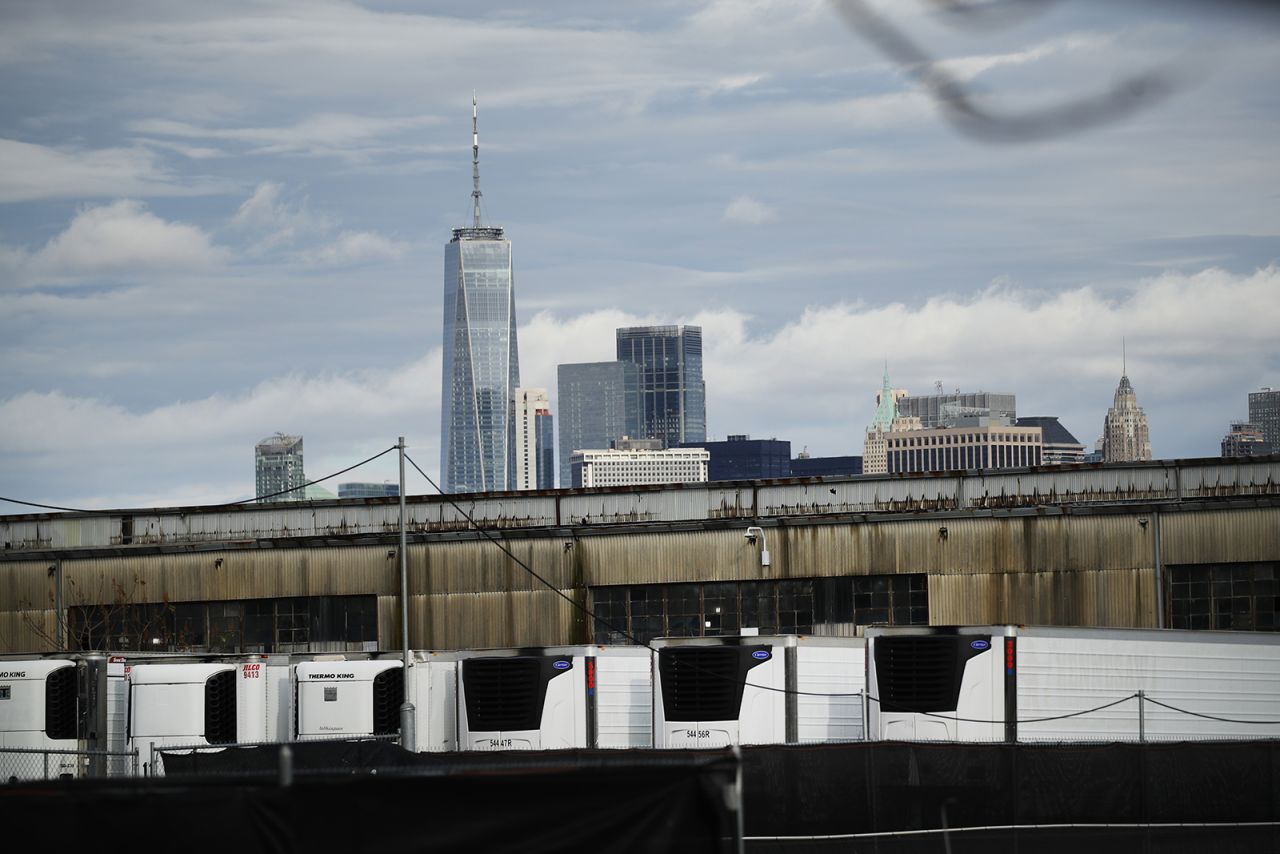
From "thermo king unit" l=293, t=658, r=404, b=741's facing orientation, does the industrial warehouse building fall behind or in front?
behind

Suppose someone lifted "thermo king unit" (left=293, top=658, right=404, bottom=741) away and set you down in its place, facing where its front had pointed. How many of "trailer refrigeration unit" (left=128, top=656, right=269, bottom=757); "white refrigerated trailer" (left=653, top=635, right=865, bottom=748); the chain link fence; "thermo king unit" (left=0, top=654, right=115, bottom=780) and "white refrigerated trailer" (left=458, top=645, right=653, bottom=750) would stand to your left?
2

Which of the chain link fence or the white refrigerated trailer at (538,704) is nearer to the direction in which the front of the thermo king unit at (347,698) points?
the chain link fence

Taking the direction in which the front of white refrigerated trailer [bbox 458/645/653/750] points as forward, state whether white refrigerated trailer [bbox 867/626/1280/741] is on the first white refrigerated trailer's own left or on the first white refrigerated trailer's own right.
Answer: on the first white refrigerated trailer's own left

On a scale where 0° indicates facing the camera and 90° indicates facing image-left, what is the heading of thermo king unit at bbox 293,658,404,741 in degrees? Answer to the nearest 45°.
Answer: approximately 45°

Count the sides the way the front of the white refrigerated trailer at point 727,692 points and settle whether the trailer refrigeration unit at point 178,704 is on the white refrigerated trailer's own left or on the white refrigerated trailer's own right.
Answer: on the white refrigerated trailer's own right

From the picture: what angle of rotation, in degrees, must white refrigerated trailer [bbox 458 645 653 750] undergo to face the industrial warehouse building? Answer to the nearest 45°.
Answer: approximately 135° to its right

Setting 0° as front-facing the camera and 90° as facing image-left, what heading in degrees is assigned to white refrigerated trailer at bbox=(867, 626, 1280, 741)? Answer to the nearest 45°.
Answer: approximately 45°
